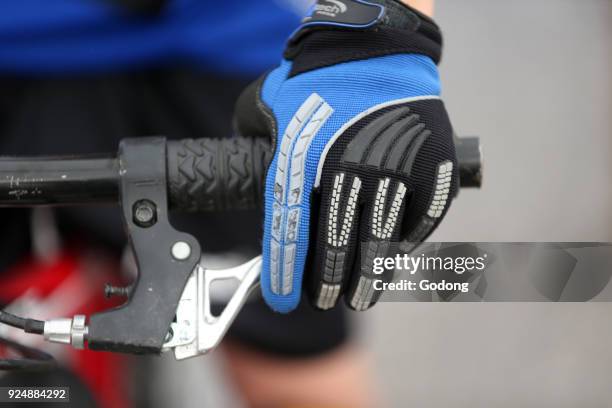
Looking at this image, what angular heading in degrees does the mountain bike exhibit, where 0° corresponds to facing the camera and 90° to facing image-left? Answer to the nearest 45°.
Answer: approximately 0°
